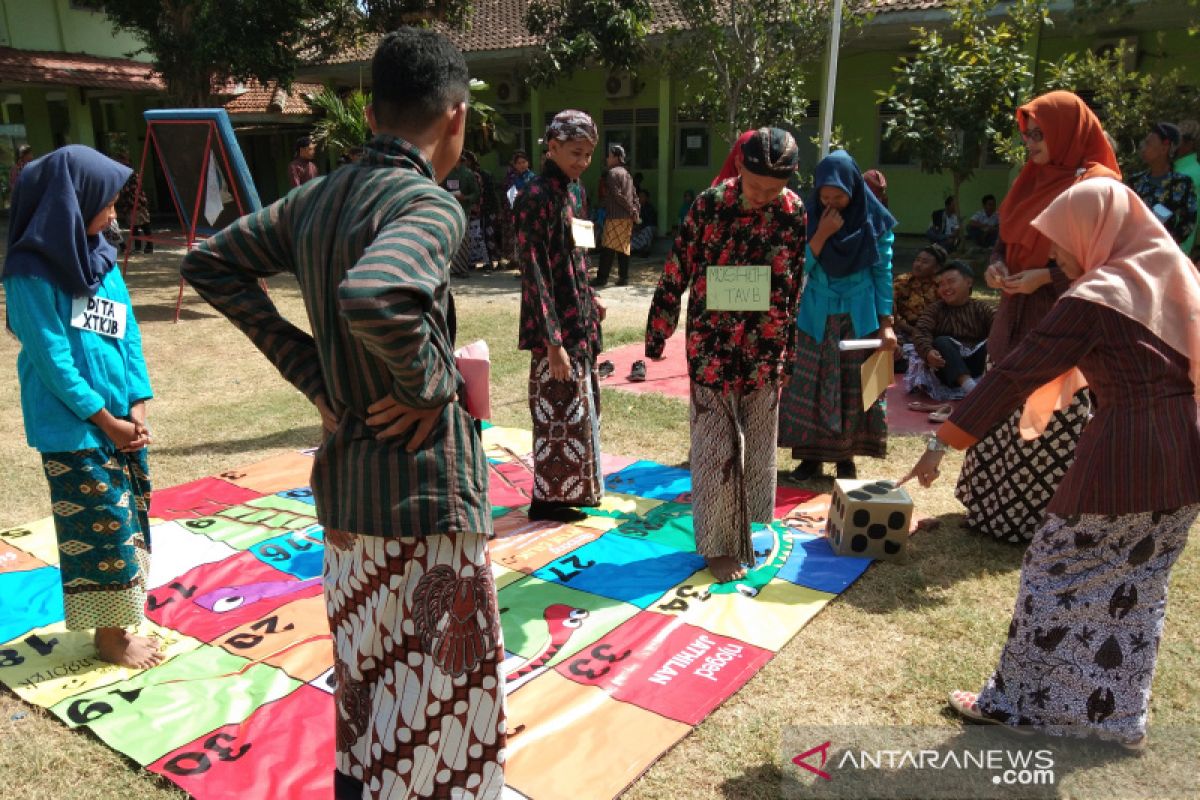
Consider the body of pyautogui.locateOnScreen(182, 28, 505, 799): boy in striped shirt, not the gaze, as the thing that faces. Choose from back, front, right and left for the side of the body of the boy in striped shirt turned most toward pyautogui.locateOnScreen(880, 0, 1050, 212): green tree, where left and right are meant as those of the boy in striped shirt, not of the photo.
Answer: front

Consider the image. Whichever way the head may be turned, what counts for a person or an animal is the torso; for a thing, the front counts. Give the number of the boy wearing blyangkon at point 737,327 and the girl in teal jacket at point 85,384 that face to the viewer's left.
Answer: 0

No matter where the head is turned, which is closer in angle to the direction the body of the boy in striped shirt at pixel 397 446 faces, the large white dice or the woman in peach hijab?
the large white dice

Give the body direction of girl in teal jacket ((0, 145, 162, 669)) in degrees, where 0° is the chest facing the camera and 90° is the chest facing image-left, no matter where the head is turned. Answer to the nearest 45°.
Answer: approximately 315°

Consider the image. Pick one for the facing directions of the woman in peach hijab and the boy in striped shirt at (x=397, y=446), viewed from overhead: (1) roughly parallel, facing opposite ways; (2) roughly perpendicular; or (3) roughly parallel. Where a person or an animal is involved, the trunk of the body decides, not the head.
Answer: roughly perpendicular

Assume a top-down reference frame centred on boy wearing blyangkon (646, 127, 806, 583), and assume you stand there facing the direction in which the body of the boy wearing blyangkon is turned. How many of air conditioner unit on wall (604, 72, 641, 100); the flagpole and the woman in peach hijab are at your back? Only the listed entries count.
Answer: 2

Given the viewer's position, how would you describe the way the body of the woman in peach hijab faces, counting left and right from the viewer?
facing to the left of the viewer

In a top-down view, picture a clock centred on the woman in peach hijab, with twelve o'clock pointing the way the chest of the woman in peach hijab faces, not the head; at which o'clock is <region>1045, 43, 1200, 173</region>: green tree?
The green tree is roughly at 3 o'clock from the woman in peach hijab.

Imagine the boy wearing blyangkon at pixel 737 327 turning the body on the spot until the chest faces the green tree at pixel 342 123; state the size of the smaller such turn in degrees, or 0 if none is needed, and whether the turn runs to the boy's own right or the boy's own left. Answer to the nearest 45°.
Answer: approximately 135° to the boy's own right

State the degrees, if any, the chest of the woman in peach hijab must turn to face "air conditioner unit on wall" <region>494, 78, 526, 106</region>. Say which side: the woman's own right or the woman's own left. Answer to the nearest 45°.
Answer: approximately 45° to the woman's own right

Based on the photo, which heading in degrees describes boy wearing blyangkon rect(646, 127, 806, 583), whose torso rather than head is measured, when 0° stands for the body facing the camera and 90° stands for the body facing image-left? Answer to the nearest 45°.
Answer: approximately 0°

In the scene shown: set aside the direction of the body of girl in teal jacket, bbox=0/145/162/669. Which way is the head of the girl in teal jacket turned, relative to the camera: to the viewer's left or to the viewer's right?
to the viewer's right

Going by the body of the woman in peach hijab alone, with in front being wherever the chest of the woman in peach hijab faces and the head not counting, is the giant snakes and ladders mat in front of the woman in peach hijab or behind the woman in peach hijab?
in front

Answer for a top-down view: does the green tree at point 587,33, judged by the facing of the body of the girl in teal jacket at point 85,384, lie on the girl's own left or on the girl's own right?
on the girl's own left

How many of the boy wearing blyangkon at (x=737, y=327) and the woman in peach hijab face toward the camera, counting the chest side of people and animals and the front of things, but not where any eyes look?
1

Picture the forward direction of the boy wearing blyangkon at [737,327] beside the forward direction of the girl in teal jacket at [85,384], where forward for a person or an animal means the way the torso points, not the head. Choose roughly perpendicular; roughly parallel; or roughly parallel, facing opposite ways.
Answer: roughly perpendicular

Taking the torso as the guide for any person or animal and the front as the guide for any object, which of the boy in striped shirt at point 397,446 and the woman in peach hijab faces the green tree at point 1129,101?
the boy in striped shirt
